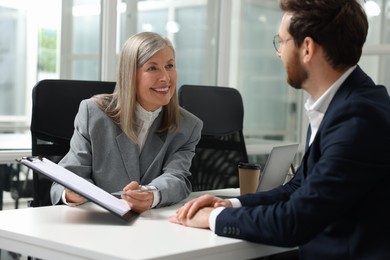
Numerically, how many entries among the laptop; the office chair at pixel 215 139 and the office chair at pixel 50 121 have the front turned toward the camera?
2

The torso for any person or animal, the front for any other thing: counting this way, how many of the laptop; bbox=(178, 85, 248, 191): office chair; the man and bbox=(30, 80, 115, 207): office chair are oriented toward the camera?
2

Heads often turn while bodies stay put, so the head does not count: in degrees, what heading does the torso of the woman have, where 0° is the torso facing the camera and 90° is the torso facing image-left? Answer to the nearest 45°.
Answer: approximately 315°

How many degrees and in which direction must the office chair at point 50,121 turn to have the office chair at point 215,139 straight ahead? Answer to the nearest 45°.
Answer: approximately 135° to its left

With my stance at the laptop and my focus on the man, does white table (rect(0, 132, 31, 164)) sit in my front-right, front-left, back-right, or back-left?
back-right

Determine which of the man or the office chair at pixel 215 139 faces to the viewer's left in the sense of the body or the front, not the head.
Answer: the man

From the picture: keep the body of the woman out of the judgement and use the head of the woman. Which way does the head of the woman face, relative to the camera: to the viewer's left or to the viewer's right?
to the viewer's right

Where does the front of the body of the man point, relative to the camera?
to the viewer's left

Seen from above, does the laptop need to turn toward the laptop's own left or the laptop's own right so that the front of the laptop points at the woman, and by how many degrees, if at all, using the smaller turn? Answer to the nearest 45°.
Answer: approximately 45° to the laptop's own left

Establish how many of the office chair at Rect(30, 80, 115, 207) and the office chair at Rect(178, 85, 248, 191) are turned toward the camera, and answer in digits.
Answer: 2

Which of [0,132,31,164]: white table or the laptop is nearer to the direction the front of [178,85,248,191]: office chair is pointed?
the laptop
